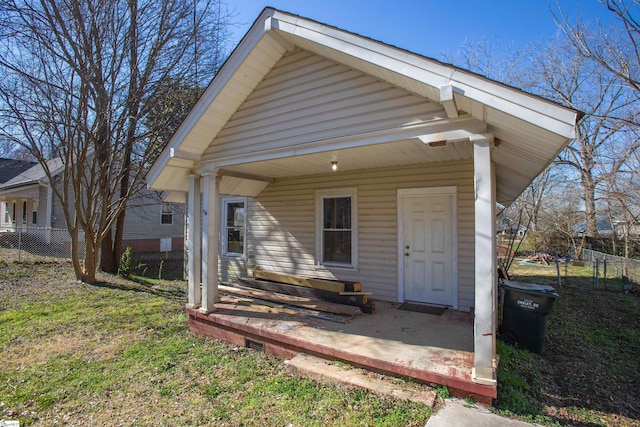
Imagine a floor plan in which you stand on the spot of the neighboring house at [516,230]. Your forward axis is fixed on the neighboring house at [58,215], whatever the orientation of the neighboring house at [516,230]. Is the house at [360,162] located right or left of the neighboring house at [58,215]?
left

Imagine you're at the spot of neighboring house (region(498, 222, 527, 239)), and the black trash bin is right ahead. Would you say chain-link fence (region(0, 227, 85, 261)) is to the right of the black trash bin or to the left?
right

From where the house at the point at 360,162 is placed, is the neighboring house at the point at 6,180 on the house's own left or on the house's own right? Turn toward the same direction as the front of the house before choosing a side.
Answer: on the house's own right

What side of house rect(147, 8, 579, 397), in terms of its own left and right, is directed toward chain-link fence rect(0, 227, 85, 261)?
right

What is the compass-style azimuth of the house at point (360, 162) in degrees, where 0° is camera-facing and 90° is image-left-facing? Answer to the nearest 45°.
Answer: approximately 45°

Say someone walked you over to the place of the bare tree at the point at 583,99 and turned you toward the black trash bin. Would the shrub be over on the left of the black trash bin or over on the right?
right

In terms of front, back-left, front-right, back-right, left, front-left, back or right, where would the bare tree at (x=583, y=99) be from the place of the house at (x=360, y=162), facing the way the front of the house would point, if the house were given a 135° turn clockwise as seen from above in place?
front-right

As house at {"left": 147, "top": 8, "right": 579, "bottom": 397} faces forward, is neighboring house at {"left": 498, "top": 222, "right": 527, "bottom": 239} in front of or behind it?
behind

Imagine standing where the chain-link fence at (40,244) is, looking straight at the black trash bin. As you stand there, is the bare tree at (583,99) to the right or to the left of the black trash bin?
left

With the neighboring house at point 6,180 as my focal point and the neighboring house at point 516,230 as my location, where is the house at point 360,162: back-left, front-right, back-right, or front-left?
front-left

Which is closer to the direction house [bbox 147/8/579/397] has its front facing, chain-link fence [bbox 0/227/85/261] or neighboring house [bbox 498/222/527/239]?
the chain-link fence

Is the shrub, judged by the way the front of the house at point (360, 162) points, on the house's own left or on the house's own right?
on the house's own right

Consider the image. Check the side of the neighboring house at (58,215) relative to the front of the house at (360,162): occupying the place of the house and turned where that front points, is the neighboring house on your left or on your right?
on your right
